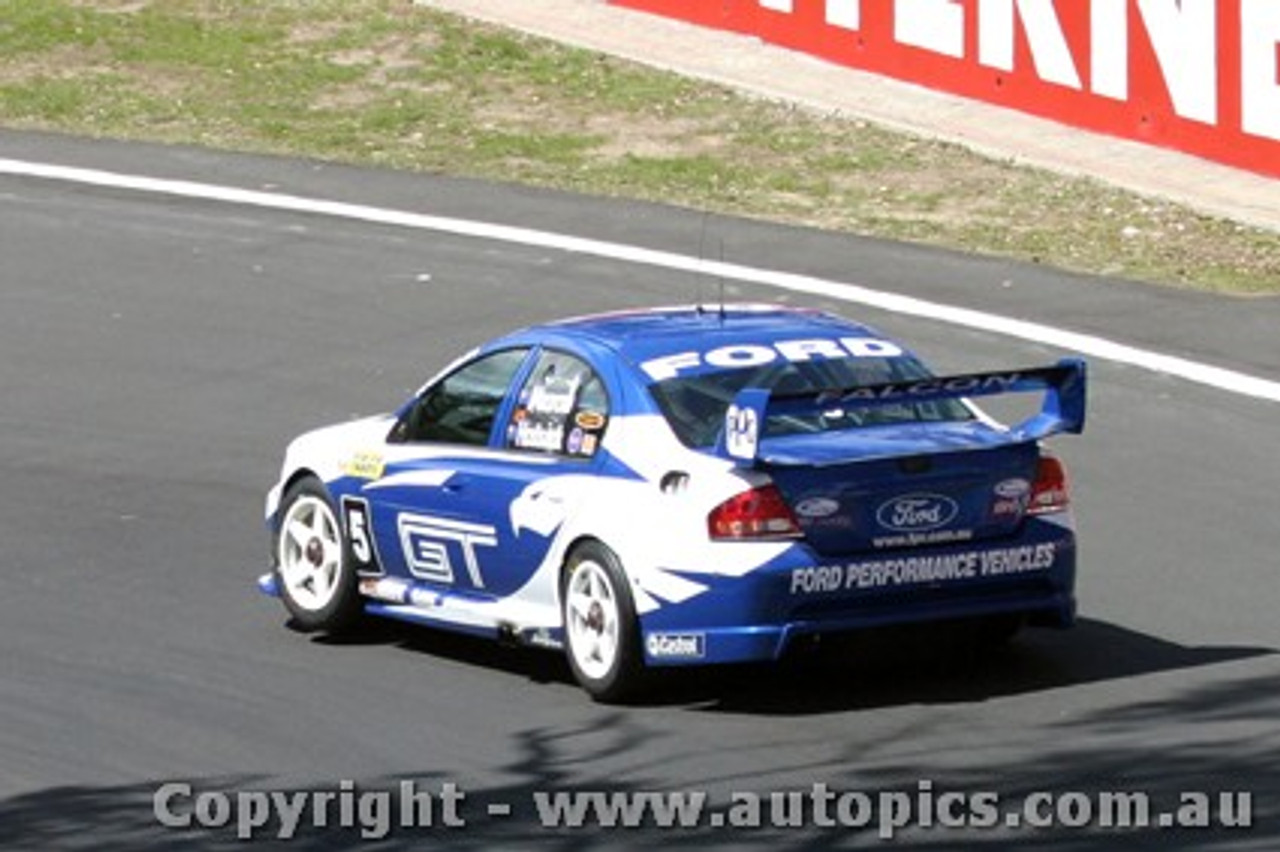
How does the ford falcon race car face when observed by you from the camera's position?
facing away from the viewer and to the left of the viewer

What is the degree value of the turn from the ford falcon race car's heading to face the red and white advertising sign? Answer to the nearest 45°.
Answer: approximately 45° to its right
